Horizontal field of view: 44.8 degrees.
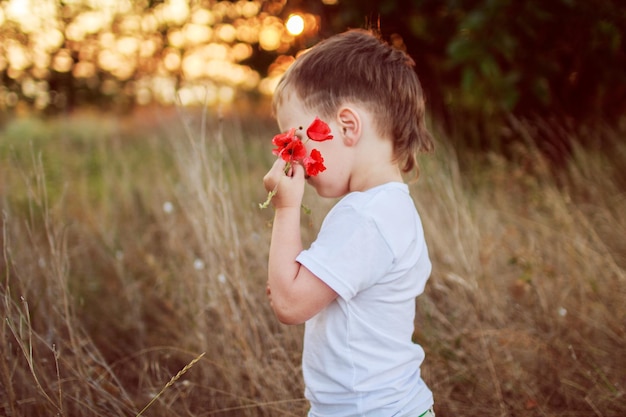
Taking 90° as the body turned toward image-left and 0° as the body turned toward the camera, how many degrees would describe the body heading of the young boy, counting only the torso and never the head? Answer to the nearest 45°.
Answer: approximately 90°

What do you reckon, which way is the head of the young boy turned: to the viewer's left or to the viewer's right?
to the viewer's left
